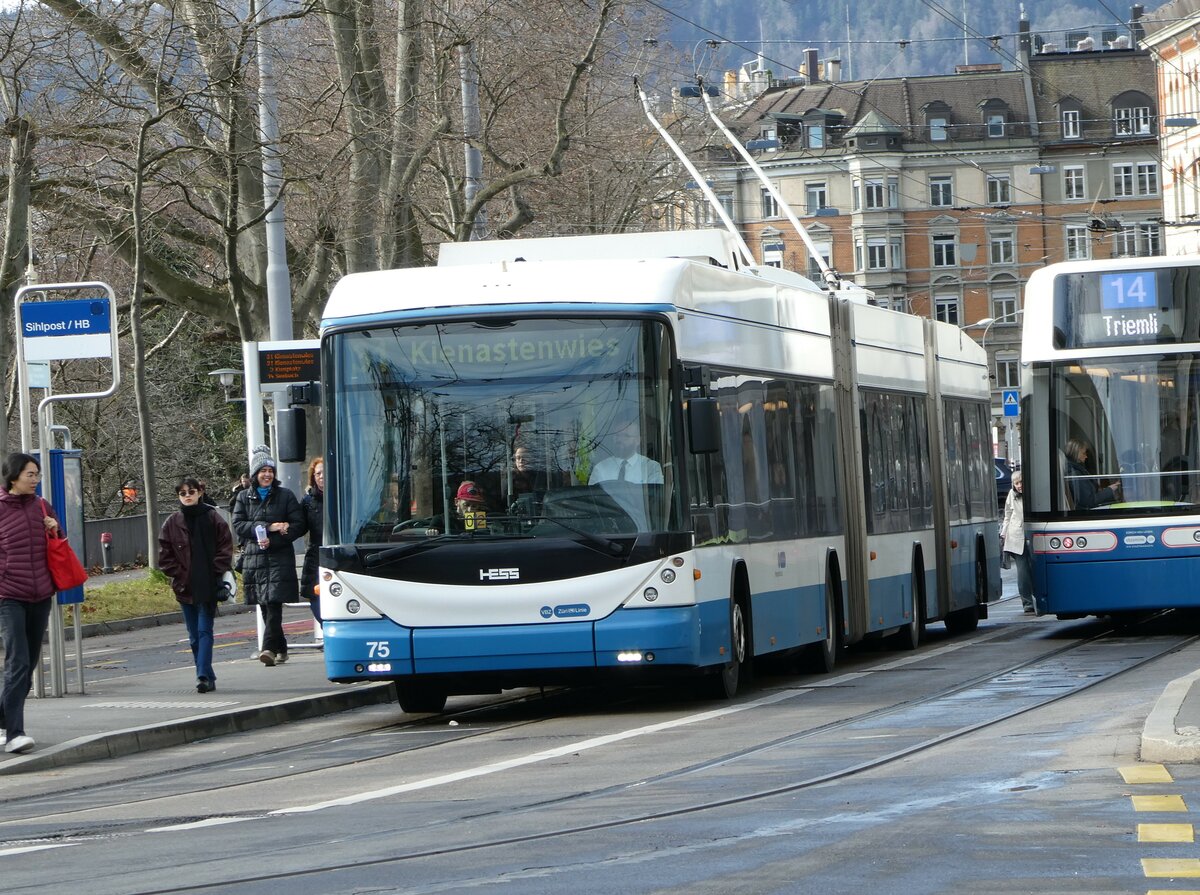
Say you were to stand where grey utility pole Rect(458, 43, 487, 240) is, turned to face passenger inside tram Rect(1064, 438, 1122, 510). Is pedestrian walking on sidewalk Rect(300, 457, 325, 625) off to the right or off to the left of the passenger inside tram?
right

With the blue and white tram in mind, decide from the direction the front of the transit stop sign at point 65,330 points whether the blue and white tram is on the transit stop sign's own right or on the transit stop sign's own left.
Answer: on the transit stop sign's own left

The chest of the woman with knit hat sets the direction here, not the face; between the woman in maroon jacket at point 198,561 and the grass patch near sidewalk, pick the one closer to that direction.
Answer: the woman in maroon jacket
